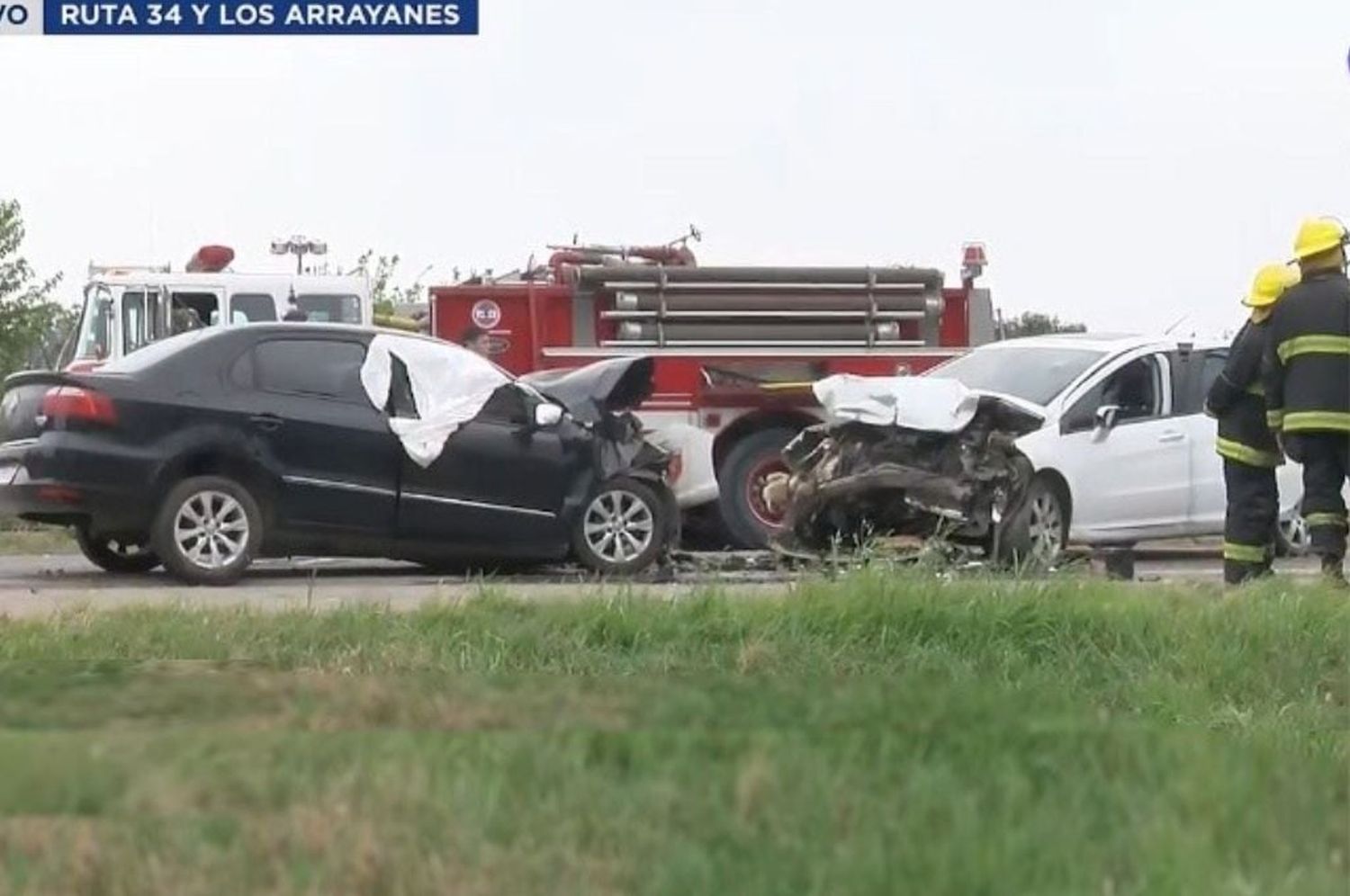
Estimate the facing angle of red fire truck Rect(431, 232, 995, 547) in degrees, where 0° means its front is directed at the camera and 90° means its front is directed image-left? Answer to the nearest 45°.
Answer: approximately 90°

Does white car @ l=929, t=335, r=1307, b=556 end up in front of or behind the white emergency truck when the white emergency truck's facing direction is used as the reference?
behind

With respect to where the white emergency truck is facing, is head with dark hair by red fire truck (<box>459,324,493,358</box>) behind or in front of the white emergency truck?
behind

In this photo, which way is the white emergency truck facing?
to the viewer's left

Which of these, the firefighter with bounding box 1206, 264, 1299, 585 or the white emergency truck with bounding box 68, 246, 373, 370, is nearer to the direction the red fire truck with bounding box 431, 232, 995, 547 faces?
the white emergency truck

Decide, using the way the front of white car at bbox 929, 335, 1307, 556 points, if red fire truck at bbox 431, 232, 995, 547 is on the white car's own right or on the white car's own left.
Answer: on the white car's own right

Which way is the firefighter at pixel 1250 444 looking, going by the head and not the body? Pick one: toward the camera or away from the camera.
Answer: away from the camera

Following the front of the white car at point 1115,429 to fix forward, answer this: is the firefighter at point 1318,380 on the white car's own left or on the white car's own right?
on the white car's own left
